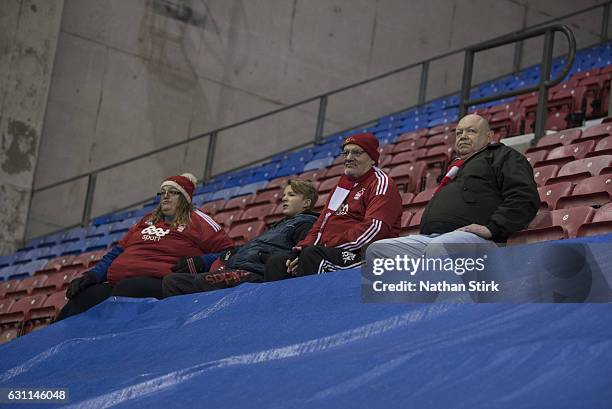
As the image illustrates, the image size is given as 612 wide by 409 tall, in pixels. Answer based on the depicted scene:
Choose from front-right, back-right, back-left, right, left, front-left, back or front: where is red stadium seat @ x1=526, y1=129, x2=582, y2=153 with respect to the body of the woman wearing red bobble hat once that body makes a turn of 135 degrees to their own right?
right

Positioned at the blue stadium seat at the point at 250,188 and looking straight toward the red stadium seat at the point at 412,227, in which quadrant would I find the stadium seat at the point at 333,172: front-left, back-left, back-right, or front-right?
front-left

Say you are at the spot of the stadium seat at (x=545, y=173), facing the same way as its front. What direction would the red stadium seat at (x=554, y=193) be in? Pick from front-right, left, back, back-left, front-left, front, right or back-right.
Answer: front-left

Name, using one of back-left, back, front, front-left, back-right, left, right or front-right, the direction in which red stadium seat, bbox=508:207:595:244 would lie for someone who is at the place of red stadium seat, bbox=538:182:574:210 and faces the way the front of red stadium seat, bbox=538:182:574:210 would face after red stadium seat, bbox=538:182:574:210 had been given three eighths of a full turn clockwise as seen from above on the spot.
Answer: back

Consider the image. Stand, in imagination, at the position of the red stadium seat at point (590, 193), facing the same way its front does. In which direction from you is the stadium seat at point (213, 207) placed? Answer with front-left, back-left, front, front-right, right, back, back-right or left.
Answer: right

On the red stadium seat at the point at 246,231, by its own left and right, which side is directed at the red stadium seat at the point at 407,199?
left

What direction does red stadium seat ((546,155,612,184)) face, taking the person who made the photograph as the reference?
facing the viewer and to the left of the viewer

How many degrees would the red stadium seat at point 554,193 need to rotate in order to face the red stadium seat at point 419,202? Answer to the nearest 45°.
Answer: approximately 90° to its right

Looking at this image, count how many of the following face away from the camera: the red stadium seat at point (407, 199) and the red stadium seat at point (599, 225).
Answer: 0

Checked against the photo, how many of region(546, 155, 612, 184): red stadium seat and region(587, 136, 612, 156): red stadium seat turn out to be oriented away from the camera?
0

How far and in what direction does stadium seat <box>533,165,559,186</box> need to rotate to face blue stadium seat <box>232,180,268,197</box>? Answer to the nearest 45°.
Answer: approximately 90° to its right

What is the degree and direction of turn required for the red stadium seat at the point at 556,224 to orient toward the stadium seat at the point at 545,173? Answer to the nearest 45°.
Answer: approximately 135° to its right
